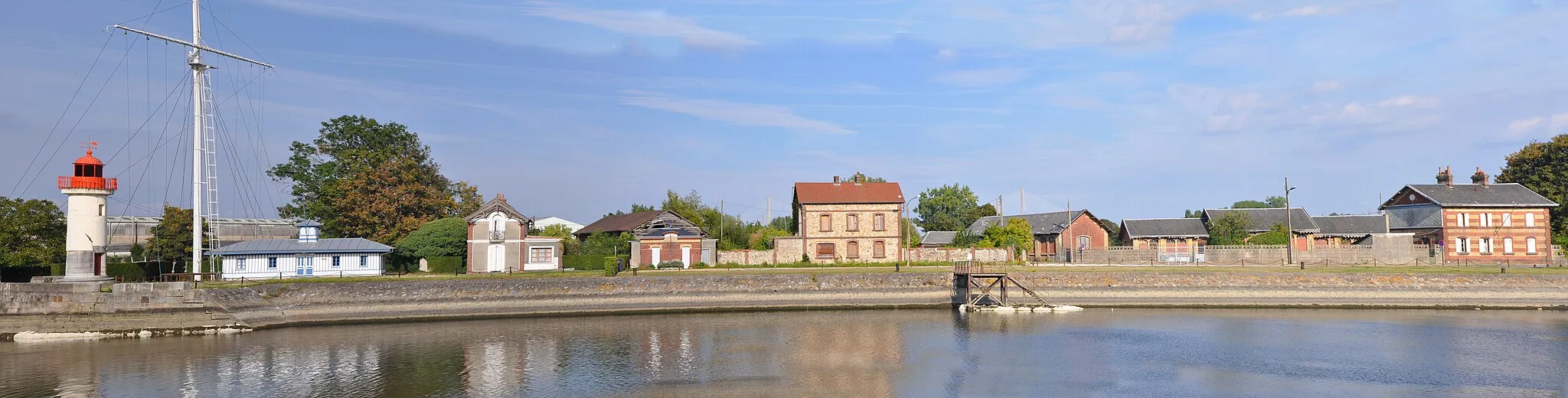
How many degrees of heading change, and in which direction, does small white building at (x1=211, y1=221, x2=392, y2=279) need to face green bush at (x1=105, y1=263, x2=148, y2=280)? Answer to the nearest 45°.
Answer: approximately 90° to its right

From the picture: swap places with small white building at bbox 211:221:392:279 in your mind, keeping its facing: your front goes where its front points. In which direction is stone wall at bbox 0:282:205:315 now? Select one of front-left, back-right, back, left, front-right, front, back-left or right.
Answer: front-right

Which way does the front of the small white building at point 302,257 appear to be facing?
toward the camera

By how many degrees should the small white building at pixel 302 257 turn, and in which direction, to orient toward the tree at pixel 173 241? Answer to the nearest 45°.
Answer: approximately 135° to its right

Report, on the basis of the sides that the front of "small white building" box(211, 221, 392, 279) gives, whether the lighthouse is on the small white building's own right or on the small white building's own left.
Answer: on the small white building's own right

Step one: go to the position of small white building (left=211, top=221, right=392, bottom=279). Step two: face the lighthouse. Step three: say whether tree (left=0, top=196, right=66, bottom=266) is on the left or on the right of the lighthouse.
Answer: right

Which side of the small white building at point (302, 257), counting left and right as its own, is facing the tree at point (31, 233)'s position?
right
